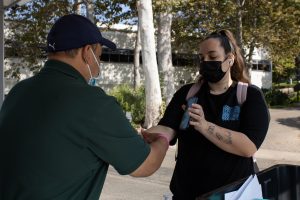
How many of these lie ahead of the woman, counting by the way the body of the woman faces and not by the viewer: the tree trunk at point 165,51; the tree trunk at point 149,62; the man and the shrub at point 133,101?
1

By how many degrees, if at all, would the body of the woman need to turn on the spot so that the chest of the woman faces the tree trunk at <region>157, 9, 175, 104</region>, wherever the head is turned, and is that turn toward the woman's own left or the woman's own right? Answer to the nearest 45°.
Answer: approximately 135° to the woman's own right

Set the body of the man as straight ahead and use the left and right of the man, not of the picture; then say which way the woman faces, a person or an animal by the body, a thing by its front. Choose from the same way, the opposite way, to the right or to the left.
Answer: the opposite way

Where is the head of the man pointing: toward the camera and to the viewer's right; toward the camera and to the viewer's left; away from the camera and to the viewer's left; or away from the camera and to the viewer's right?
away from the camera and to the viewer's right

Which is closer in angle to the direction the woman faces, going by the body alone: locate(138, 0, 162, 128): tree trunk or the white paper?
the white paper

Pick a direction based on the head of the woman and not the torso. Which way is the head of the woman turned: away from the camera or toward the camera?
toward the camera

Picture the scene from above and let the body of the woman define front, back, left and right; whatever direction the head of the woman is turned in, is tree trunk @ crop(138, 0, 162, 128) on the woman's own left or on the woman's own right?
on the woman's own right

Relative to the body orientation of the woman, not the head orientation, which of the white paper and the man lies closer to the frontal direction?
the man

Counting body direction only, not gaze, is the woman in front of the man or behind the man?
in front

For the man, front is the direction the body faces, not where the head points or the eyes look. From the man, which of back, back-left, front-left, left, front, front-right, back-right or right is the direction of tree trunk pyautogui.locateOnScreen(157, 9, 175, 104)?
front-left

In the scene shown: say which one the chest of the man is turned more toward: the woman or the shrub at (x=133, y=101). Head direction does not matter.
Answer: the woman

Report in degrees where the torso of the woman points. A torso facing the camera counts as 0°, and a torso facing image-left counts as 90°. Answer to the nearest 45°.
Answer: approximately 45°

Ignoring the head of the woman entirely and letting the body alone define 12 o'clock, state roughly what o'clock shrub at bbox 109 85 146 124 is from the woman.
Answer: The shrub is roughly at 4 o'clock from the woman.

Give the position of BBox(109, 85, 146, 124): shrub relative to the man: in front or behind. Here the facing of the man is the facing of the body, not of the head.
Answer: in front
